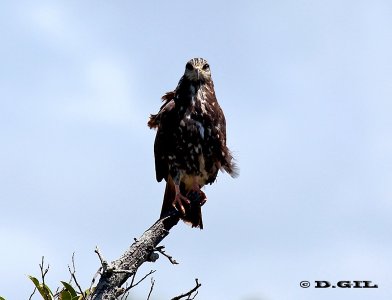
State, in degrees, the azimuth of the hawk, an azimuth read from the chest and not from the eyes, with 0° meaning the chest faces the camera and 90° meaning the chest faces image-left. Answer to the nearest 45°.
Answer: approximately 0°
